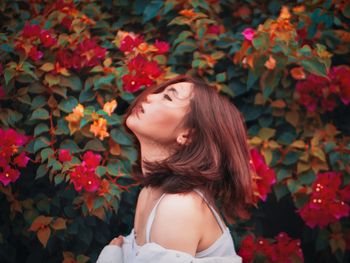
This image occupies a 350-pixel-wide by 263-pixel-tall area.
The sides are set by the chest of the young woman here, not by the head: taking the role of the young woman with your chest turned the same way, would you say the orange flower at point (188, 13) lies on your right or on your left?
on your right

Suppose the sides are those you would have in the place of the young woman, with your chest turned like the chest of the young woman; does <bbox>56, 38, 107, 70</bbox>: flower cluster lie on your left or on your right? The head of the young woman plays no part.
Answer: on your right

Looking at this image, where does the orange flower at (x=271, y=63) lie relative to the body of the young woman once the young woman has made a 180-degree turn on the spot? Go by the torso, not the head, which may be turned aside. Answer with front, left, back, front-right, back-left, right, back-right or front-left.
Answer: front-left

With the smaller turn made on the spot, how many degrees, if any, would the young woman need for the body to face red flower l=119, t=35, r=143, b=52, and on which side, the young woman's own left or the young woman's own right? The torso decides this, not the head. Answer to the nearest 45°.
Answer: approximately 90° to the young woman's own right

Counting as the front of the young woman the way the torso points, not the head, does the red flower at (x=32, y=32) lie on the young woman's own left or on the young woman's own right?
on the young woman's own right

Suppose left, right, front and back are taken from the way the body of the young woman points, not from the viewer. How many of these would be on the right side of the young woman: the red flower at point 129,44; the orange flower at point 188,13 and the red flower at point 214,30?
3

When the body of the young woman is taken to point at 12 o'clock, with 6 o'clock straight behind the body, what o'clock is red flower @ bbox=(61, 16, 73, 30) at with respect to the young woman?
The red flower is roughly at 2 o'clock from the young woman.

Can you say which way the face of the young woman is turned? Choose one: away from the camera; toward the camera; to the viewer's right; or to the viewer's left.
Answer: to the viewer's left

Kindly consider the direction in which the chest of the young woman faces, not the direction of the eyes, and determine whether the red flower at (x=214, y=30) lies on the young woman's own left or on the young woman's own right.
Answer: on the young woman's own right

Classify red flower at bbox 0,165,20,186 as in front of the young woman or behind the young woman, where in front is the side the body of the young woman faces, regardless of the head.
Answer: in front

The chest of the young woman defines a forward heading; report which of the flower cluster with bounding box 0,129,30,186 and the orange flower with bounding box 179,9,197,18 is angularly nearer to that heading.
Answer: the flower cluster

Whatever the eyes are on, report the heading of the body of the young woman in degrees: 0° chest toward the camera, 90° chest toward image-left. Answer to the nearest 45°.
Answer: approximately 90°

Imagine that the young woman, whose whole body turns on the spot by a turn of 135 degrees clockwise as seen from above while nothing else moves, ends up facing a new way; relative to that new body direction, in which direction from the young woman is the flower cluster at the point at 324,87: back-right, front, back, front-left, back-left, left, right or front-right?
front
